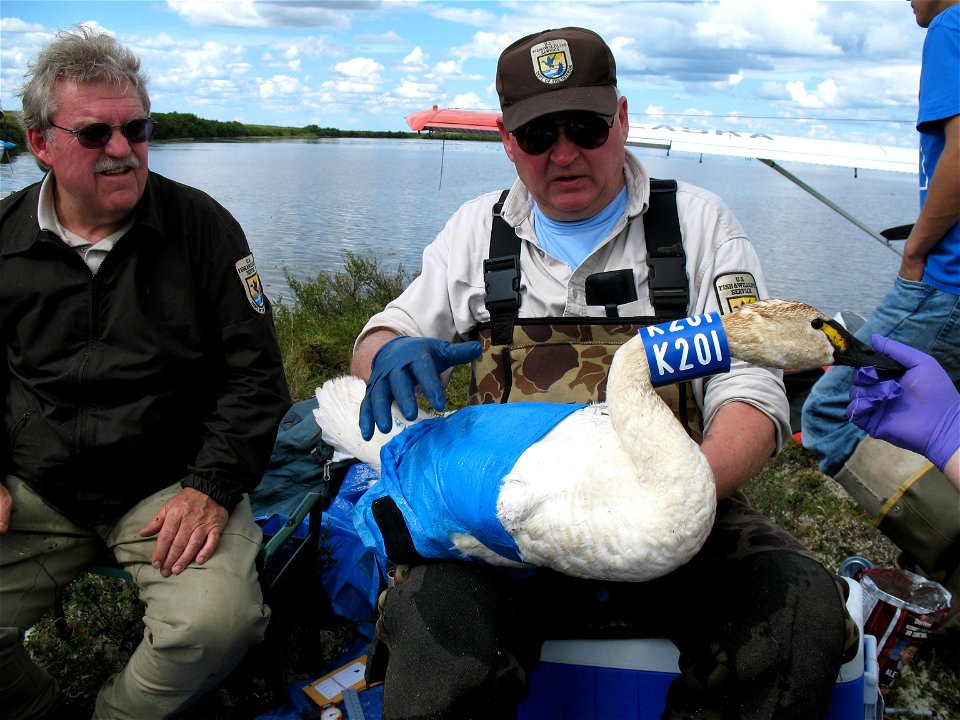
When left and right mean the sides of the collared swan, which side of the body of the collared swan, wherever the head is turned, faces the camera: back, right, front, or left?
right

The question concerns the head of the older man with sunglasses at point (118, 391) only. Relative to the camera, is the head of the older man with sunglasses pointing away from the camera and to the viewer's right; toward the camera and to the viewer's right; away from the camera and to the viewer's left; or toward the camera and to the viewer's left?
toward the camera and to the viewer's right

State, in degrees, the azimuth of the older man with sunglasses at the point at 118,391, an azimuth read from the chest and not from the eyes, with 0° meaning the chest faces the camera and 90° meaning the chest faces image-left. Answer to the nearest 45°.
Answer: approximately 0°

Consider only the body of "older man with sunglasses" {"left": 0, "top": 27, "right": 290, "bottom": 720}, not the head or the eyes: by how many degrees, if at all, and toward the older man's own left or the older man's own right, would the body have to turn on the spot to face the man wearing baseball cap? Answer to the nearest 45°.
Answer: approximately 45° to the older man's own left

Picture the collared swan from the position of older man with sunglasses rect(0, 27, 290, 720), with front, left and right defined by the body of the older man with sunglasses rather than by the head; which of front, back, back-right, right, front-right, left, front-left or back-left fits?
front-left

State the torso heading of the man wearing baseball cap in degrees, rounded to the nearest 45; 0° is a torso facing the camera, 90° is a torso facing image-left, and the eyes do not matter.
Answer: approximately 0°

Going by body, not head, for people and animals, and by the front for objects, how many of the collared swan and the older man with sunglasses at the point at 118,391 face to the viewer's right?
1

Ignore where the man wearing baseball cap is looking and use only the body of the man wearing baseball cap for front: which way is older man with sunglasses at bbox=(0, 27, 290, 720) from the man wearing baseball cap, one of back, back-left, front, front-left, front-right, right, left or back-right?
right

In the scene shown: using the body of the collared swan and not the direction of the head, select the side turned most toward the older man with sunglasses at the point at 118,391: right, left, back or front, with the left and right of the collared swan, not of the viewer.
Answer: back
